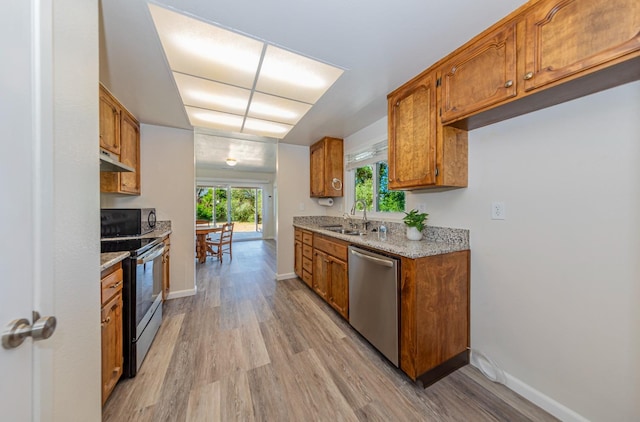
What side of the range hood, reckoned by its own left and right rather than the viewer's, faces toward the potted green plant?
front

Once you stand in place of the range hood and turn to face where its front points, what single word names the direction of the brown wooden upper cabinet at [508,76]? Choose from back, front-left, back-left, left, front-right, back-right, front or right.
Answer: front

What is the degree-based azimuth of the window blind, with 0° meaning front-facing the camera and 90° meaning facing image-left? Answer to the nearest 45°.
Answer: approximately 45°

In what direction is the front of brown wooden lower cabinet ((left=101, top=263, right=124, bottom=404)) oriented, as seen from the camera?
facing to the right of the viewer

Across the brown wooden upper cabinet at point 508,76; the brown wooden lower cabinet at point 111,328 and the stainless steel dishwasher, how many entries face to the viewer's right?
1

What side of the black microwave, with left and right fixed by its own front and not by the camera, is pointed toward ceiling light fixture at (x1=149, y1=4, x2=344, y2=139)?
front

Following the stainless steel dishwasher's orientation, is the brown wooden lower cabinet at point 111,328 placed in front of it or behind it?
in front

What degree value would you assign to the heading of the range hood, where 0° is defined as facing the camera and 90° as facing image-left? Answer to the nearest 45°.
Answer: approximately 315°

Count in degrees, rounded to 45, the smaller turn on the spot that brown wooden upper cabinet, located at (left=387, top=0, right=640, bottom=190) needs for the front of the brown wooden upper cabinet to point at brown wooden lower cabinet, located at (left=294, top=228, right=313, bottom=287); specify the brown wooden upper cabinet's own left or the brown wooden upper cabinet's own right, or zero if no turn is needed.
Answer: approximately 45° to the brown wooden upper cabinet's own right

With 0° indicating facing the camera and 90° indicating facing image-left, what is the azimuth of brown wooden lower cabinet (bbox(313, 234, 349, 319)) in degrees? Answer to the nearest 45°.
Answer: approximately 45°

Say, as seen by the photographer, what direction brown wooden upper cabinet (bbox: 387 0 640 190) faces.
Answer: facing the viewer and to the left of the viewer
